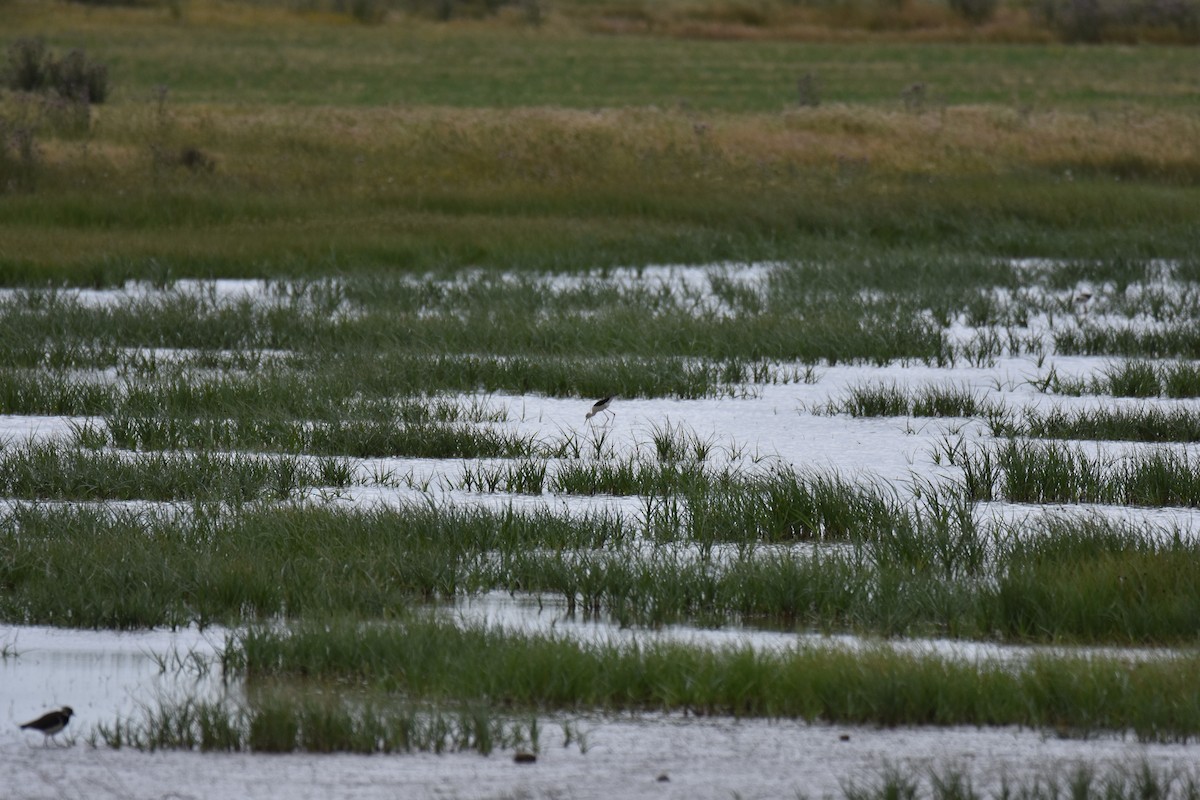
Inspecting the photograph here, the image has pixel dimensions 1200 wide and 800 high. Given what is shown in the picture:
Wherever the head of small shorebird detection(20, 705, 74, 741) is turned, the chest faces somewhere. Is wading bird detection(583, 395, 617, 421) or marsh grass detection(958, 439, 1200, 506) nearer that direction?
the marsh grass

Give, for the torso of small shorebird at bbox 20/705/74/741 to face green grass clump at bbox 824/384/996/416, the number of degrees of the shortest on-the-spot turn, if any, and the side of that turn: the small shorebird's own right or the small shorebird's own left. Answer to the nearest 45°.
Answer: approximately 45° to the small shorebird's own left

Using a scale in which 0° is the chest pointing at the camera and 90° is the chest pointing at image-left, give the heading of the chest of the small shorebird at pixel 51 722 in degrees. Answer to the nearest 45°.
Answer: approximately 270°

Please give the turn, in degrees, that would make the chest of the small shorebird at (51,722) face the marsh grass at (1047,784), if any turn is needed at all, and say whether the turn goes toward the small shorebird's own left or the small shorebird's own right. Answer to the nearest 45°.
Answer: approximately 45° to the small shorebird's own right

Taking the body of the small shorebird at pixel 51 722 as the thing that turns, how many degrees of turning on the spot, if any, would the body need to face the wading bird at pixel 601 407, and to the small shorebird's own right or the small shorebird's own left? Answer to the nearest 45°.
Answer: approximately 45° to the small shorebird's own left

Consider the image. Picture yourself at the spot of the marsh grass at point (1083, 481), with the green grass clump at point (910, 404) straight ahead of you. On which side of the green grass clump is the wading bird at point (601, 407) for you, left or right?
left
